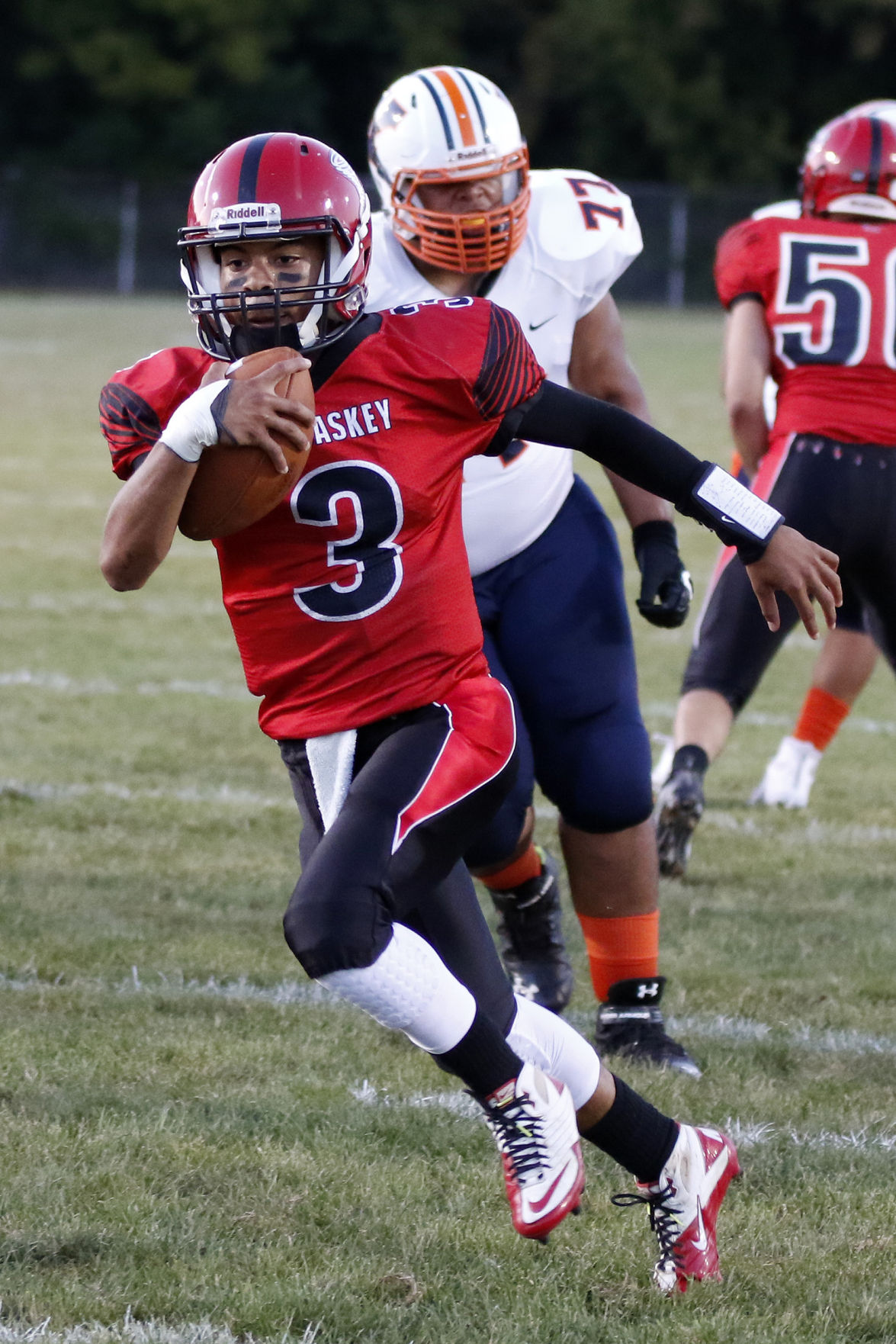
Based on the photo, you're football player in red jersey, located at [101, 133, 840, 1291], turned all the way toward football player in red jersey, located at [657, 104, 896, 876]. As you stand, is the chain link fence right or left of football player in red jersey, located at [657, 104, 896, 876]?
left

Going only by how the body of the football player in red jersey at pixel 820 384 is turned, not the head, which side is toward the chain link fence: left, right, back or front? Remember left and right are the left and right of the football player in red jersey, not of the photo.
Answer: front

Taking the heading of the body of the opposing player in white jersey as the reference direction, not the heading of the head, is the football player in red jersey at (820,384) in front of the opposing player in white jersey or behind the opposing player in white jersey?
behind

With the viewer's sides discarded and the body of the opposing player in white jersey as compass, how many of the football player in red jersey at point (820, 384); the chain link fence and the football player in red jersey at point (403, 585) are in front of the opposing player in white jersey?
1

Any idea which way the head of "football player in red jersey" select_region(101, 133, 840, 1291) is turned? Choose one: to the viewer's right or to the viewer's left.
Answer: to the viewer's left

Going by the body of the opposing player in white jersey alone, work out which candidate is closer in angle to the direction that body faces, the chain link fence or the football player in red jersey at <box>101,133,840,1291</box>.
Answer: the football player in red jersey

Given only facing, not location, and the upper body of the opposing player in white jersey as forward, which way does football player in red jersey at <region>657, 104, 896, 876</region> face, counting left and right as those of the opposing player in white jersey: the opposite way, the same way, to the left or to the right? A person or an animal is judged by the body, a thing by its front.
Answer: the opposite way

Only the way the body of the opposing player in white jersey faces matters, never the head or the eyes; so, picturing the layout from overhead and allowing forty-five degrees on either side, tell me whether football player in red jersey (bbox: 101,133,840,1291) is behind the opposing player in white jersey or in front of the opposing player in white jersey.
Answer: in front

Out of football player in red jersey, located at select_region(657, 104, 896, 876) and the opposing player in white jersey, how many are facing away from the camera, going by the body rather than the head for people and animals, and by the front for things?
1

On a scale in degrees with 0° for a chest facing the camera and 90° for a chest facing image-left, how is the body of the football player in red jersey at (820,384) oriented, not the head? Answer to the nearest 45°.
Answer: approximately 180°

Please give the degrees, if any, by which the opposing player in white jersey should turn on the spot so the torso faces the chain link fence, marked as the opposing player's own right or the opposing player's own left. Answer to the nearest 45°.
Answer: approximately 180°

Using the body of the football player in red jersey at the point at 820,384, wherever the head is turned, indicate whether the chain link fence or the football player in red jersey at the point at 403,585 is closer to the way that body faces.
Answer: the chain link fence

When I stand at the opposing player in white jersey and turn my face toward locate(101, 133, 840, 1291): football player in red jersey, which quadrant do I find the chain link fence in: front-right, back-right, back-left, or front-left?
back-right
